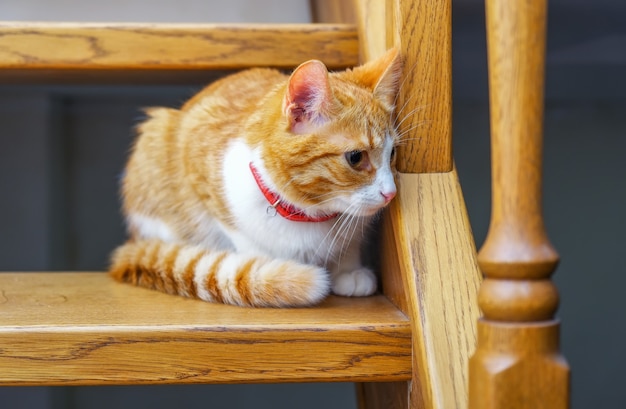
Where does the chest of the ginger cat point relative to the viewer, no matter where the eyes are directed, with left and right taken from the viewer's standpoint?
facing the viewer and to the right of the viewer
